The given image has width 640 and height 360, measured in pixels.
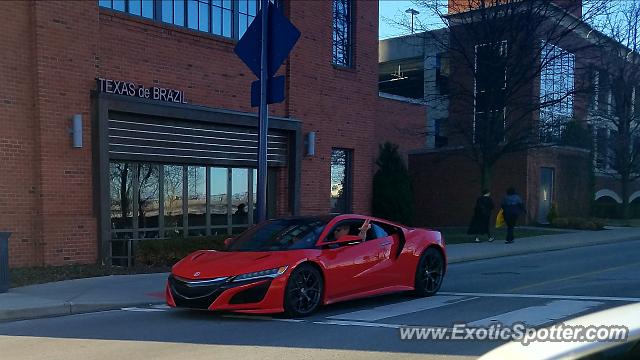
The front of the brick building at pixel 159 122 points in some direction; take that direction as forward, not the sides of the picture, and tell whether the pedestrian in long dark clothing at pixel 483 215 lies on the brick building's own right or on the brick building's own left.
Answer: on the brick building's own left

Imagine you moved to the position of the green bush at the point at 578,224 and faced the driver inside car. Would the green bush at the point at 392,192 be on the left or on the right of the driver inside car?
right

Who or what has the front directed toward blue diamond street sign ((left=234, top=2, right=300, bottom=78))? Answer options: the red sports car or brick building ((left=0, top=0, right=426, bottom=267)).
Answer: the brick building

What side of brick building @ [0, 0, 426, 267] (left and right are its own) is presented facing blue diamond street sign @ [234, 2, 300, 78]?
front

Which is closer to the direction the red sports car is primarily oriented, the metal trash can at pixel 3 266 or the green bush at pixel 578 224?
the metal trash can

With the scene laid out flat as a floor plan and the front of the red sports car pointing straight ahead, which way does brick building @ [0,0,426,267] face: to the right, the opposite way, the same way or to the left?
to the left

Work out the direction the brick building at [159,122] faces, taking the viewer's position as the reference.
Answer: facing the viewer and to the right of the viewer

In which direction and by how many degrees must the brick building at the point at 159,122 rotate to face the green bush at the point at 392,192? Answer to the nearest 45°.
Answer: approximately 90° to its left

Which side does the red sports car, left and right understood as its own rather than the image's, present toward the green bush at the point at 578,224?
back

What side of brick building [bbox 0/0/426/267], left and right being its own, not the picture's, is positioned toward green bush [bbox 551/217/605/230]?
left

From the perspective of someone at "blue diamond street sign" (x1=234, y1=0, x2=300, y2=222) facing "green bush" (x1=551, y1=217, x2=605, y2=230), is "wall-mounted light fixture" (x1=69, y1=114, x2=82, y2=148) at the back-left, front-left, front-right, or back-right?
back-left

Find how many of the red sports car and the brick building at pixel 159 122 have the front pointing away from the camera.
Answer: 0

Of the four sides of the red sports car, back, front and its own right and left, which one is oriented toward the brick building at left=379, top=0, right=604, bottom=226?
back

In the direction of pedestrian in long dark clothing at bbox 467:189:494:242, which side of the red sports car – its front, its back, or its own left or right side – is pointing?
back
